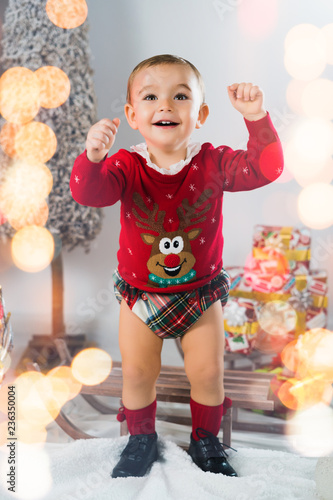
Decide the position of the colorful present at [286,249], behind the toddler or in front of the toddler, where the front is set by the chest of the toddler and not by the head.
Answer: behind

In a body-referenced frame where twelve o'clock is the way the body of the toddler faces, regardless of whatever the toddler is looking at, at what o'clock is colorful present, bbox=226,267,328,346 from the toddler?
The colorful present is roughly at 7 o'clock from the toddler.

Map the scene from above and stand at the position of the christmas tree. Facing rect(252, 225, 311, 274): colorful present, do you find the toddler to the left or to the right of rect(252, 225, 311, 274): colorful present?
right

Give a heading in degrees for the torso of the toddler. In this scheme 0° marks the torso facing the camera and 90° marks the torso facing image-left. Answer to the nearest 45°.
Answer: approximately 0°

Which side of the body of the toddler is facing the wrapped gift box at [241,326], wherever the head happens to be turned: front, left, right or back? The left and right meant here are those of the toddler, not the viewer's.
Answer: back

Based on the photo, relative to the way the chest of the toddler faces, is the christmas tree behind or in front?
behind
